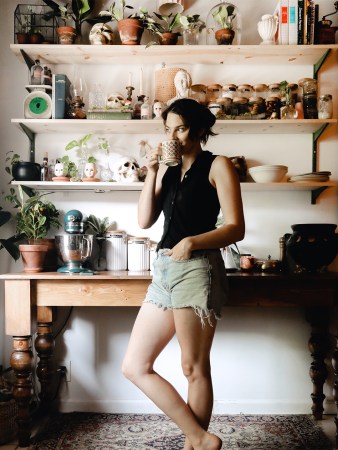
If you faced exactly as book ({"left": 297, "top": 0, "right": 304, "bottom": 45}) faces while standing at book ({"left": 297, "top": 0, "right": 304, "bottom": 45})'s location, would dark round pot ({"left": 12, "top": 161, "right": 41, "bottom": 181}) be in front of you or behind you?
behind

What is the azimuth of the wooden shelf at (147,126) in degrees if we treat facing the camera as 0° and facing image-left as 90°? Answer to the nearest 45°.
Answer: approximately 0°

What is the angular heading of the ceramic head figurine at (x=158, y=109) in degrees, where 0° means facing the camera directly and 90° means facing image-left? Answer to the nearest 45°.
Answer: approximately 0°

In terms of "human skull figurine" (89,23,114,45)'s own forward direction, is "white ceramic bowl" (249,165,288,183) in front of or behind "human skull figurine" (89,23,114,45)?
in front

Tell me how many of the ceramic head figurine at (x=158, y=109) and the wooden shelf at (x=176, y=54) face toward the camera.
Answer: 2

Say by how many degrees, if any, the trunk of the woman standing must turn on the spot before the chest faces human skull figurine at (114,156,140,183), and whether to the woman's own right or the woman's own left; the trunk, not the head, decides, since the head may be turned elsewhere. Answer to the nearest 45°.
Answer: approximately 135° to the woman's own right

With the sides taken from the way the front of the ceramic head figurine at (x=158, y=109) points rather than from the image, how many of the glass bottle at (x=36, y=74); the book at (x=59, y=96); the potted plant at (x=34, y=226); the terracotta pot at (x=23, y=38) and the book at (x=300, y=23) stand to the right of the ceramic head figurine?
4
